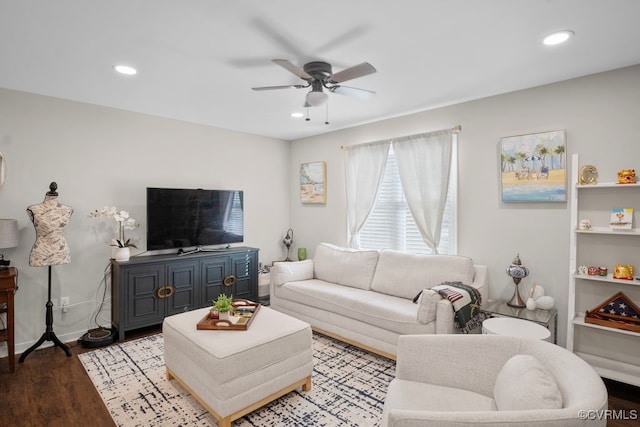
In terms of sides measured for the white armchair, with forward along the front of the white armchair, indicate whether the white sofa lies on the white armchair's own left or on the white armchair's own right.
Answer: on the white armchair's own right

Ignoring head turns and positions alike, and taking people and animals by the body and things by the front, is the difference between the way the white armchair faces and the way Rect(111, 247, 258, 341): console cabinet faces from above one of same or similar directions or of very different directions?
very different directions

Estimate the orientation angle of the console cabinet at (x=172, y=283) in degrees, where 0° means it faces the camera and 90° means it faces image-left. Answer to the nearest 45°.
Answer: approximately 315°

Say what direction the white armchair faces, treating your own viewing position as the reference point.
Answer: facing to the left of the viewer

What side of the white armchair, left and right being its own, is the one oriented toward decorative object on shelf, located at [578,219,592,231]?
right

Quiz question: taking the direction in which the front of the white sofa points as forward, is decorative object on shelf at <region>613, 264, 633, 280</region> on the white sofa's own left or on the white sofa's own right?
on the white sofa's own left

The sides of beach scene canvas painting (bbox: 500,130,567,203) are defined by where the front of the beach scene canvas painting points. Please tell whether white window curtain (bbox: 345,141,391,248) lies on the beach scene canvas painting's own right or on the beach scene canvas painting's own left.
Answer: on the beach scene canvas painting's own right

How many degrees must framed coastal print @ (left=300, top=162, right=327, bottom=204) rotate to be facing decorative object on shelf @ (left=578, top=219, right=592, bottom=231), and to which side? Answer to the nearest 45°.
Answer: approximately 90° to its left
